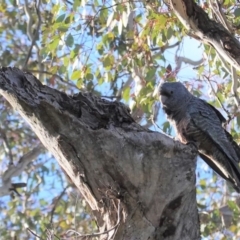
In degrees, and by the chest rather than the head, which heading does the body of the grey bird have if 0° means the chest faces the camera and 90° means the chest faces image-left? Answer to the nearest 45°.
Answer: approximately 90°
